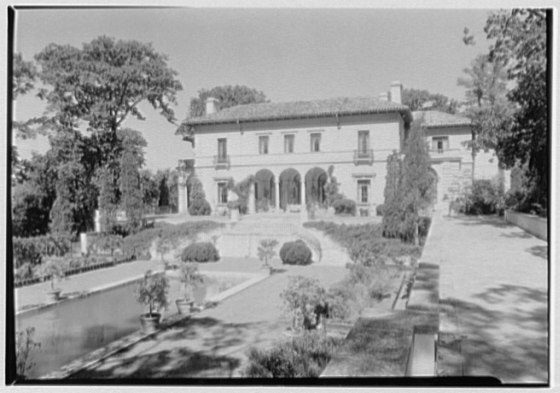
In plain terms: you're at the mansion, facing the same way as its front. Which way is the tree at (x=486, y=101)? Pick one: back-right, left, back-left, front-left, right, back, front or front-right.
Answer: left

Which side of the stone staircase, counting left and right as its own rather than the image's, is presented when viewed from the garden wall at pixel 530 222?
left

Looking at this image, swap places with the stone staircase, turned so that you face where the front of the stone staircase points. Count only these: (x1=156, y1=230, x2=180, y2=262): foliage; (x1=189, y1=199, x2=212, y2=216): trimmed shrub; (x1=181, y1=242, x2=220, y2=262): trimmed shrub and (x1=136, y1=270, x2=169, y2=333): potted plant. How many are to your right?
4

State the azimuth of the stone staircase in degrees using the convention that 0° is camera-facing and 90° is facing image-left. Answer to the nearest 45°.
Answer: approximately 0°

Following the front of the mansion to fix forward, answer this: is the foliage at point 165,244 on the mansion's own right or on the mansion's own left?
on the mansion's own right

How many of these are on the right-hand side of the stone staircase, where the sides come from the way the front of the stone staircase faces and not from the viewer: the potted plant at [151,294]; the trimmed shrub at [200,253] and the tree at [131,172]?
3

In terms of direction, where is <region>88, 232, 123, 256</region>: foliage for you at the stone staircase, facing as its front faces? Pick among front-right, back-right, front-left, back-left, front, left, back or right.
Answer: right

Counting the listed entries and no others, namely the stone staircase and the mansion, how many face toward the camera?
2

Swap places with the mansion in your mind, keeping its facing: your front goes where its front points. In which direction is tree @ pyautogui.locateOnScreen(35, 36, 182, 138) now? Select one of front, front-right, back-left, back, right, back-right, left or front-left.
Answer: right
